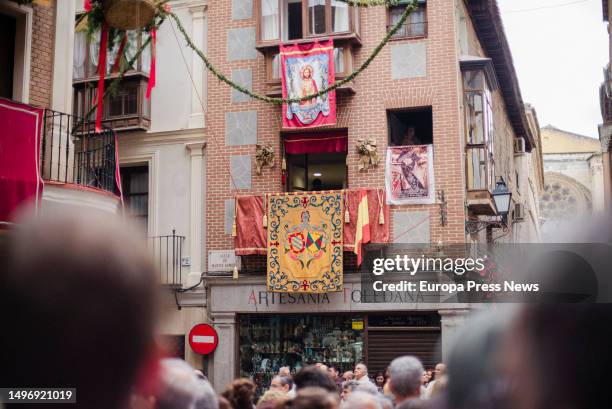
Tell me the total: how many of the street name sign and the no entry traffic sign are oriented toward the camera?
2

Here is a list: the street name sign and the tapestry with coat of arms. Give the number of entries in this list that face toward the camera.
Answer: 2

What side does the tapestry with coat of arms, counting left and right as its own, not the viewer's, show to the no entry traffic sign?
right

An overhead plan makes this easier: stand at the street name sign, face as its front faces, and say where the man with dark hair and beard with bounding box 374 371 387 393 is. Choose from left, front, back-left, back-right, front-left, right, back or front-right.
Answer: front-left

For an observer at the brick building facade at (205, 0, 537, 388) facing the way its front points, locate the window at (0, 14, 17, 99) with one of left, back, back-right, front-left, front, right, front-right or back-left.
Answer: front-right

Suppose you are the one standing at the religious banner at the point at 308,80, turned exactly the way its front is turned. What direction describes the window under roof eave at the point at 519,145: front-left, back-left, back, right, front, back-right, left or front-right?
back-left

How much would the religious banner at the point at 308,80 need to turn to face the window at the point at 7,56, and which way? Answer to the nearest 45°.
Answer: approximately 45° to its right

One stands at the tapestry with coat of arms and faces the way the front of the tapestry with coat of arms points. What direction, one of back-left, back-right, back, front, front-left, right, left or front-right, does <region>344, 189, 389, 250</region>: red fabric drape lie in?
left

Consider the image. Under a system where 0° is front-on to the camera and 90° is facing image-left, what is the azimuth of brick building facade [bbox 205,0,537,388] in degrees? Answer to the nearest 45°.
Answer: approximately 0°

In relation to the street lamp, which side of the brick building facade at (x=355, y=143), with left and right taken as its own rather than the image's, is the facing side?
left

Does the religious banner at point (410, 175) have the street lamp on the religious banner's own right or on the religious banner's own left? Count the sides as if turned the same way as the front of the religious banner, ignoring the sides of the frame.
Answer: on the religious banner's own left
